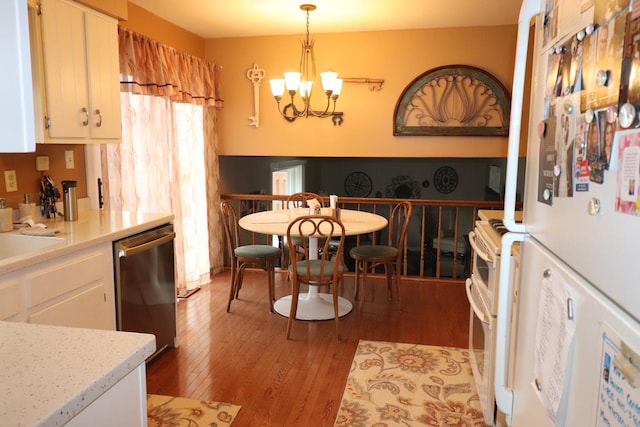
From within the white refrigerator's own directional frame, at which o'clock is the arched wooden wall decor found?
The arched wooden wall decor is roughly at 4 o'clock from the white refrigerator.

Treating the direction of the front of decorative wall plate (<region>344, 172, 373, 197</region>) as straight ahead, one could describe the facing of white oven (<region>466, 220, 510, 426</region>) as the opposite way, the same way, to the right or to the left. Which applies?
to the right

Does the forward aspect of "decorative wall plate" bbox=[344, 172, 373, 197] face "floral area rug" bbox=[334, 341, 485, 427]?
yes

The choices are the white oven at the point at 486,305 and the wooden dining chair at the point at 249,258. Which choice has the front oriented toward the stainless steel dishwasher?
the white oven

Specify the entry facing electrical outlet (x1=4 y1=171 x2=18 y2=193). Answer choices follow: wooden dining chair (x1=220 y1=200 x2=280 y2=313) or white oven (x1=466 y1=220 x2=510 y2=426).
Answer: the white oven

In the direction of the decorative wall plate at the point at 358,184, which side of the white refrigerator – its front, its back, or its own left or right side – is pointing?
right

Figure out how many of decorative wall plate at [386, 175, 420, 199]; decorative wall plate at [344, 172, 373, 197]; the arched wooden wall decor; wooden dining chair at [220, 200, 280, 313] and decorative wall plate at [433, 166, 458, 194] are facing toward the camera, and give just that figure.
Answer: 4

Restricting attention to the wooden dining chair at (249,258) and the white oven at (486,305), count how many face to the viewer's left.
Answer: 1

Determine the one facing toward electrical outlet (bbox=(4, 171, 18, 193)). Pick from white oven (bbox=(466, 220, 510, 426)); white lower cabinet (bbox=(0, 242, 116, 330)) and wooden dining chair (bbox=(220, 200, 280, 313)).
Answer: the white oven

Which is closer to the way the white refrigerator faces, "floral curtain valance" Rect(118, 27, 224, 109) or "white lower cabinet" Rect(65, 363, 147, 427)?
the white lower cabinet

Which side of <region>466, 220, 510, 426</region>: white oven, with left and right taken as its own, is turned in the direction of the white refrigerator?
left
